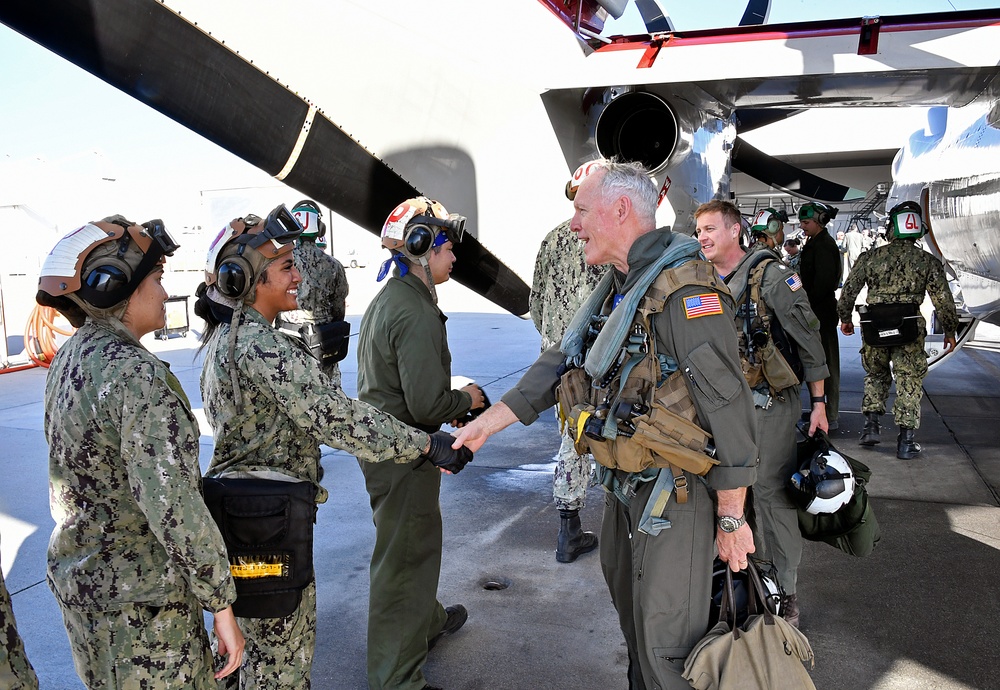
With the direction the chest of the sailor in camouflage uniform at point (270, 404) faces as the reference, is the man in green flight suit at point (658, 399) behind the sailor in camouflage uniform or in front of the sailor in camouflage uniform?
in front

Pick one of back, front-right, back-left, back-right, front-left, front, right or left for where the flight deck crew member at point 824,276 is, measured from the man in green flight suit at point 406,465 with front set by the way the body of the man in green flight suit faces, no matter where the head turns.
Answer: front-left

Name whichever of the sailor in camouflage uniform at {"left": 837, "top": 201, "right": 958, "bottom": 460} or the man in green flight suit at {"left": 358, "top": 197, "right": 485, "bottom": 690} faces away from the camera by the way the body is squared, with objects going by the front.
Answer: the sailor in camouflage uniform

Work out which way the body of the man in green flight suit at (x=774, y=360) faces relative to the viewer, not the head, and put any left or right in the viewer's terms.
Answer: facing the viewer and to the left of the viewer

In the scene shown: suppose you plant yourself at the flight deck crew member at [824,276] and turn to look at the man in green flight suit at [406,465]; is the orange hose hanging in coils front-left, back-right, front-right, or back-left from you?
front-right

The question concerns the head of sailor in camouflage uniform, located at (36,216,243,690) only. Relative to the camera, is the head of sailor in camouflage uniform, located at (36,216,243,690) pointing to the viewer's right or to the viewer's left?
to the viewer's right

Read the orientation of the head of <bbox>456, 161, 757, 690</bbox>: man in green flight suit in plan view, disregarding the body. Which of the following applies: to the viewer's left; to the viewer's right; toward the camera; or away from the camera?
to the viewer's left

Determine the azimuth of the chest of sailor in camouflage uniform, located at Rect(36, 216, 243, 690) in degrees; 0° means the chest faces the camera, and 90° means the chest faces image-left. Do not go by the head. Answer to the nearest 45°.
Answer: approximately 225°

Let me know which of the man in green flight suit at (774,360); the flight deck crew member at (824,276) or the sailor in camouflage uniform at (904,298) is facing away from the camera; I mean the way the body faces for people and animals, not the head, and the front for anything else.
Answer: the sailor in camouflage uniform

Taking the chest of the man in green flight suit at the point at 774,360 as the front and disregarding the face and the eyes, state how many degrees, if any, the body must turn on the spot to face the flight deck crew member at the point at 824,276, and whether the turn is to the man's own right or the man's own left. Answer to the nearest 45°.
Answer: approximately 135° to the man's own right

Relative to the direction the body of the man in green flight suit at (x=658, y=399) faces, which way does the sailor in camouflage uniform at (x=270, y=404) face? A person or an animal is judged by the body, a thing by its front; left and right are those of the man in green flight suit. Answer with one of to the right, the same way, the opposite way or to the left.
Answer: the opposite way

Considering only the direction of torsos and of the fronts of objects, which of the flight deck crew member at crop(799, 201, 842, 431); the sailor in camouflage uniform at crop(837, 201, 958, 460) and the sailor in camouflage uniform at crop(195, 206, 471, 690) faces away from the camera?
the sailor in camouflage uniform at crop(837, 201, 958, 460)

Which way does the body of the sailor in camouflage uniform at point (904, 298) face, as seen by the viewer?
away from the camera

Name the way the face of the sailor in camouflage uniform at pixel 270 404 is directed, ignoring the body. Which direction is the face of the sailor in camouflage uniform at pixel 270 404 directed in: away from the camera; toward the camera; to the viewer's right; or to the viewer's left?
to the viewer's right

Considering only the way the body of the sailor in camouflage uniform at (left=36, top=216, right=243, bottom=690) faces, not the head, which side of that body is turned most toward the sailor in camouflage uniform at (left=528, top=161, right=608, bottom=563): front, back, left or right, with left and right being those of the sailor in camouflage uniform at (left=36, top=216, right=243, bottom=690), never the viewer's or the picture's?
front

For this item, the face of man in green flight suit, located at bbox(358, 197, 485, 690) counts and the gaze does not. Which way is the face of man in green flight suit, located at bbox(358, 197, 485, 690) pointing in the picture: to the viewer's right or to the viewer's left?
to the viewer's right

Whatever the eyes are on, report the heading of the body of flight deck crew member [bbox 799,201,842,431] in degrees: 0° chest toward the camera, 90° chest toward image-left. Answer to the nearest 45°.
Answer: approximately 90°

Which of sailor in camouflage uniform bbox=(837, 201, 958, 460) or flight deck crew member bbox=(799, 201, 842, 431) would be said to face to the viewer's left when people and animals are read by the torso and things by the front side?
the flight deck crew member

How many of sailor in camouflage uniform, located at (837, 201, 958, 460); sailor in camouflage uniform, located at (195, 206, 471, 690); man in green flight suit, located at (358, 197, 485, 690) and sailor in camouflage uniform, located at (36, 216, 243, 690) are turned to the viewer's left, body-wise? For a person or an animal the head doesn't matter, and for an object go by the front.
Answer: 0
